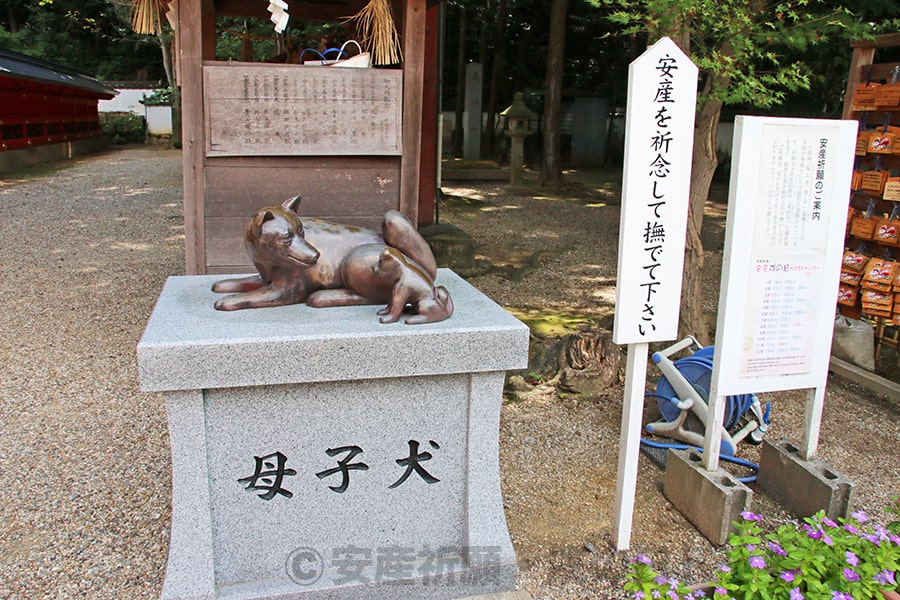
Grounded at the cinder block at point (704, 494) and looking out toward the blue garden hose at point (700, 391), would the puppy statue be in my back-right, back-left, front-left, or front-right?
back-left

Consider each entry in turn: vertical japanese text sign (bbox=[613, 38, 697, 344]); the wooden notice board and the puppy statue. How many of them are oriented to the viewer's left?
1

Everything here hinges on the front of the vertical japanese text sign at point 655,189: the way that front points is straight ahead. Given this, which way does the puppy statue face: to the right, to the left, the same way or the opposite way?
to the right

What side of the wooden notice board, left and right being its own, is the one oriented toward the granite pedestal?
front

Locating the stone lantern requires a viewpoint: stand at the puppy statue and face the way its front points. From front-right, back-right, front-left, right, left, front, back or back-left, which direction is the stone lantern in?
right

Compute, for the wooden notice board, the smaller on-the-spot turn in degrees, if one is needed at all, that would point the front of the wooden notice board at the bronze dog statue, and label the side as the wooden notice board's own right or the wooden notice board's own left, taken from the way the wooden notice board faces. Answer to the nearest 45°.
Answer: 0° — it already faces it

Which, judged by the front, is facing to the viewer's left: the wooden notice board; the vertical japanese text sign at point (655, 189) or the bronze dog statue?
the bronze dog statue

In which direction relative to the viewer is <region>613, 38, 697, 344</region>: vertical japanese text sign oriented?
toward the camera

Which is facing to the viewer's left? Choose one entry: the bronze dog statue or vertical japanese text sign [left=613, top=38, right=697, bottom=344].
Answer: the bronze dog statue

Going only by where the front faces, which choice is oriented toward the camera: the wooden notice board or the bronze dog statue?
the wooden notice board

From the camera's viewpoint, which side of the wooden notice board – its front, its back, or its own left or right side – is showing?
front

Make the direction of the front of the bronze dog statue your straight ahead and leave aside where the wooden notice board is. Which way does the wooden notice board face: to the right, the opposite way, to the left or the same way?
to the left

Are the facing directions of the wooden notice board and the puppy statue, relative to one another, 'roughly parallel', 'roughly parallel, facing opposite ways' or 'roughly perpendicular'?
roughly perpendicular

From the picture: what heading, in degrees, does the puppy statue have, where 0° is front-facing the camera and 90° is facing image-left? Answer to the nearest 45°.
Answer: approximately 90°

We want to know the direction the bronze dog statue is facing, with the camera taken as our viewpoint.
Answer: facing to the left of the viewer

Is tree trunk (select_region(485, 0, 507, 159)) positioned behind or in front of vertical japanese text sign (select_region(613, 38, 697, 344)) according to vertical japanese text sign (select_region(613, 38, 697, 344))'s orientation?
behind

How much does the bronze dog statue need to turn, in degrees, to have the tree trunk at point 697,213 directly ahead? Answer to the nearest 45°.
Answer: approximately 135° to its right
